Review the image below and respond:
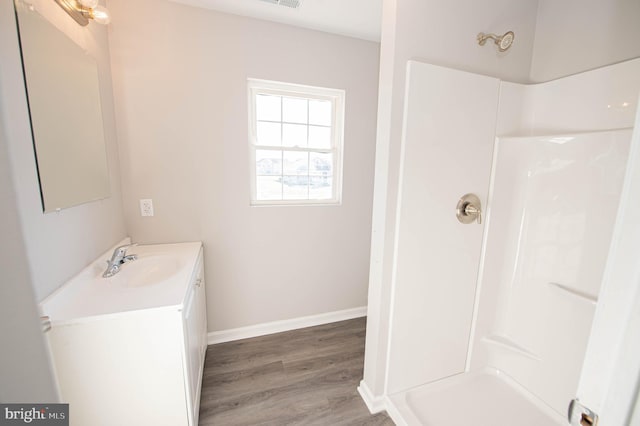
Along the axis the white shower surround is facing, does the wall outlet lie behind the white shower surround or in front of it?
in front

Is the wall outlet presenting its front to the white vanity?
yes

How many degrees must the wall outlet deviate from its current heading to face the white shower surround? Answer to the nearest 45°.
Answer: approximately 45° to its left

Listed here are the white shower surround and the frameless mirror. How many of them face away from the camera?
0

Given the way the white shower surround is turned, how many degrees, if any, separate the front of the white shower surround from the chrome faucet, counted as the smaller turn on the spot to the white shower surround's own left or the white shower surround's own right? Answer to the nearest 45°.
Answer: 0° — it already faces it

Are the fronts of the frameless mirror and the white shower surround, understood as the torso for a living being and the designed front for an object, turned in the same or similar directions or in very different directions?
very different directions

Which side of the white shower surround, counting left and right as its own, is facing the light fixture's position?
front

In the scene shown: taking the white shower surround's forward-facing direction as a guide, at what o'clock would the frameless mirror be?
The frameless mirror is roughly at 12 o'clock from the white shower surround.

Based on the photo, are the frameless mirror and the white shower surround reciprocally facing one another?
yes

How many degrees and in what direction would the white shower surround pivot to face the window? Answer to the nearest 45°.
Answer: approximately 45° to its right

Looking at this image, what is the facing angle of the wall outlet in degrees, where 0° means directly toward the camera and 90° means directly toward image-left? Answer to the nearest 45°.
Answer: approximately 0°

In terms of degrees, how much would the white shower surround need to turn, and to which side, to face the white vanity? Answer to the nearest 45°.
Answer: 0° — it already faces it

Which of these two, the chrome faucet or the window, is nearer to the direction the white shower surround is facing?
the chrome faucet
